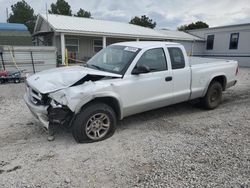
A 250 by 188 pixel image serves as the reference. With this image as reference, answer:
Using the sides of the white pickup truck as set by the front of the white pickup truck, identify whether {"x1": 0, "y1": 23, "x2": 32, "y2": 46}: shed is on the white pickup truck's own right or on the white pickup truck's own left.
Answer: on the white pickup truck's own right

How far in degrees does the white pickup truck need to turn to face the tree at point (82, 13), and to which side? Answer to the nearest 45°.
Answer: approximately 135° to its right

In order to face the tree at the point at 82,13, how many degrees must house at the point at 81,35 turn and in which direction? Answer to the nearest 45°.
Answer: approximately 135° to its left

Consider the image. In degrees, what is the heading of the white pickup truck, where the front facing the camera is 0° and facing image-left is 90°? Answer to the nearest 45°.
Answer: approximately 45°

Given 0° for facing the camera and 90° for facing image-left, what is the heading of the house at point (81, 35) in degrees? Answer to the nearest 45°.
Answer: approximately 315°

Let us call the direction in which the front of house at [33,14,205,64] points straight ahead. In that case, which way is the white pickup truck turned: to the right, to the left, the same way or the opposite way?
to the right

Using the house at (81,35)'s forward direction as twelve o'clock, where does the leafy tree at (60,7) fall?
The leafy tree is roughly at 7 o'clock from the house.

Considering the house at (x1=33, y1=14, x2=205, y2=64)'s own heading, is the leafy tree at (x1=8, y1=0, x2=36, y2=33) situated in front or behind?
behind
